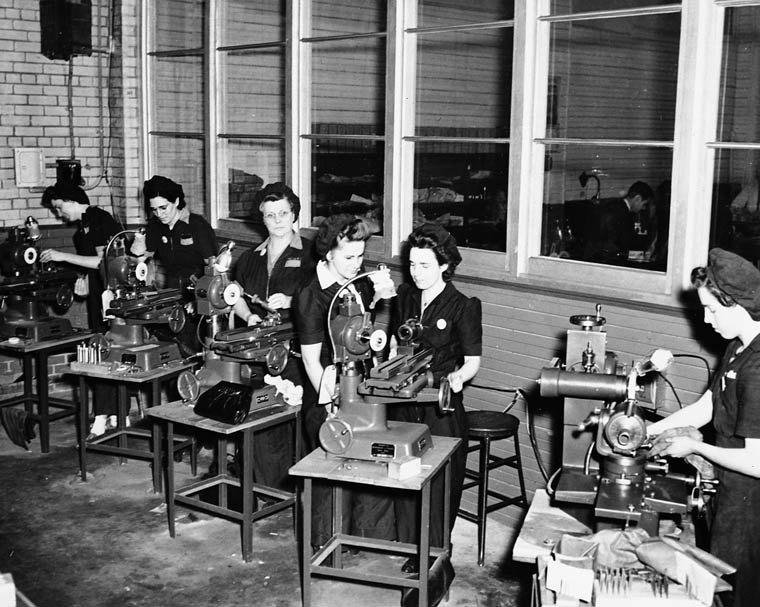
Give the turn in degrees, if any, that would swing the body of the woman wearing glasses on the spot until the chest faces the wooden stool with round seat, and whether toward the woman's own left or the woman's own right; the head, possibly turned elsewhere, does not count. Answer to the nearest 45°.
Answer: approximately 45° to the woman's own left

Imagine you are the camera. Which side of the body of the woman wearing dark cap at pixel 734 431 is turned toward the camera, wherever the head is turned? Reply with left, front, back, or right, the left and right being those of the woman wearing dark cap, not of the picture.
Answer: left

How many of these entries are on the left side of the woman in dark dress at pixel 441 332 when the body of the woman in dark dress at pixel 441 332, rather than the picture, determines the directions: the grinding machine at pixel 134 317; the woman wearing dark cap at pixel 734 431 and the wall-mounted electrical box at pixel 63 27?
1

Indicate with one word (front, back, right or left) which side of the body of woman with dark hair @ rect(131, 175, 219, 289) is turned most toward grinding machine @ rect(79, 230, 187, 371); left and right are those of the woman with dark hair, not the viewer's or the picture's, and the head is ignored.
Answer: front

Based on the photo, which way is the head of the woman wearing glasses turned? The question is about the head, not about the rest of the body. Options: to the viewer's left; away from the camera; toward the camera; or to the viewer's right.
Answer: toward the camera

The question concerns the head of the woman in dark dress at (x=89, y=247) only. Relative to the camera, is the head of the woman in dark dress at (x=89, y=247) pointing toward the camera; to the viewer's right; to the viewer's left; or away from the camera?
to the viewer's left

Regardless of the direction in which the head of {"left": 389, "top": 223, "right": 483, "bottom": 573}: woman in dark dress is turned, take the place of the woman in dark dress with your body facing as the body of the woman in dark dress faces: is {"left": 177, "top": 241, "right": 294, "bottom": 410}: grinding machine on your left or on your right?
on your right

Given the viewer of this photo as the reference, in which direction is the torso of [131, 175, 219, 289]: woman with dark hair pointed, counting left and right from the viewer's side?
facing the viewer and to the left of the viewer

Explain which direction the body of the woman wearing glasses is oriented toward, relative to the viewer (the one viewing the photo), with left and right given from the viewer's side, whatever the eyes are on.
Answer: facing the viewer

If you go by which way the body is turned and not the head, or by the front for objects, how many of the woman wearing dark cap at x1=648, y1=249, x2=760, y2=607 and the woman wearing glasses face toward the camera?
1

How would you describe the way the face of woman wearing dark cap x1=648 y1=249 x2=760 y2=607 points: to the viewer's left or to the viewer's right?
to the viewer's left

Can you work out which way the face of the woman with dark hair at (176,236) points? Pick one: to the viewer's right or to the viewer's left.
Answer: to the viewer's left

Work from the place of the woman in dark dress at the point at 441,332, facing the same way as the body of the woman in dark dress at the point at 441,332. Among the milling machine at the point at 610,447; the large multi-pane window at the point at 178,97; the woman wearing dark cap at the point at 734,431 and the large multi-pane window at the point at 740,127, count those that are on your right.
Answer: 1

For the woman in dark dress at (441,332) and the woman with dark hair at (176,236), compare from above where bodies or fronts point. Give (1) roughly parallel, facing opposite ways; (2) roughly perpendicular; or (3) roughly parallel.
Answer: roughly parallel

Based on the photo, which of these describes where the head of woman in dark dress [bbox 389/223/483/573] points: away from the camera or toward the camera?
toward the camera

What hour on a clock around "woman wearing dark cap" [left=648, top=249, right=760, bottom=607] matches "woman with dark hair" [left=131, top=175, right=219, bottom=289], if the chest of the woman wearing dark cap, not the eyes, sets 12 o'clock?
The woman with dark hair is roughly at 1 o'clock from the woman wearing dark cap.

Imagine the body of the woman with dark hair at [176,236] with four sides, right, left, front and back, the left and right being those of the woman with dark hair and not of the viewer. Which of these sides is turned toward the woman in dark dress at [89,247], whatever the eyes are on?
right

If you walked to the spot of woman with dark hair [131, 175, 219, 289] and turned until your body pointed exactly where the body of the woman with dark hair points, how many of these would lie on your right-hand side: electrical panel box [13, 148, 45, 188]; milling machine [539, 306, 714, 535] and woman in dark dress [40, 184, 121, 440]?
2
